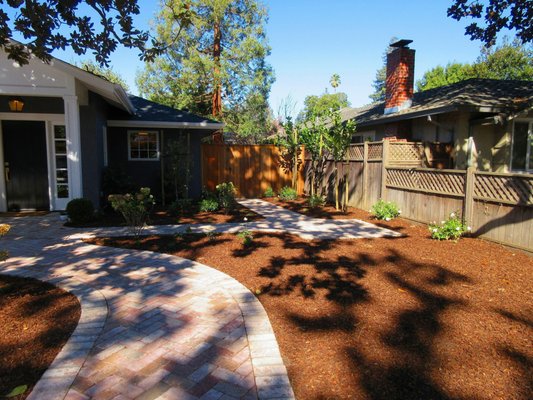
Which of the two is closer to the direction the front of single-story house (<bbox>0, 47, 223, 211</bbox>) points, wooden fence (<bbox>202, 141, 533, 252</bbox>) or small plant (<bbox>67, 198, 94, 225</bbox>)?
the small plant

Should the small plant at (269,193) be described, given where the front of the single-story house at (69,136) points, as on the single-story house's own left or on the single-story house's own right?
on the single-story house's own left

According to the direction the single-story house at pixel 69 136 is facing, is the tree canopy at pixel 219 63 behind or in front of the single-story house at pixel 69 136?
behind

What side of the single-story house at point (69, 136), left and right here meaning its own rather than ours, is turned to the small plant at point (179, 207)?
left

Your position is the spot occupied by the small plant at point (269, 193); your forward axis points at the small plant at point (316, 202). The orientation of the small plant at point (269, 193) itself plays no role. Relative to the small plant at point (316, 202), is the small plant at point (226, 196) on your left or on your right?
right

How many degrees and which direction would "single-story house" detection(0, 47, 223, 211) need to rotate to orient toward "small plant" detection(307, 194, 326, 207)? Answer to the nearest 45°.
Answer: approximately 90° to its left

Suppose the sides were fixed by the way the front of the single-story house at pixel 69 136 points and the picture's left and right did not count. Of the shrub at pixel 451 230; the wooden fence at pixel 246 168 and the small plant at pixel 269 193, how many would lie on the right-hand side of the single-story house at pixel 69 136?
0

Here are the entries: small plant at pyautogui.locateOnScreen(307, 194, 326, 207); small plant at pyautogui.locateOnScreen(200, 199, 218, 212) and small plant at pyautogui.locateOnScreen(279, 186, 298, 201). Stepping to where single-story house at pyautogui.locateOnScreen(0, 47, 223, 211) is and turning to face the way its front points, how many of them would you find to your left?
3

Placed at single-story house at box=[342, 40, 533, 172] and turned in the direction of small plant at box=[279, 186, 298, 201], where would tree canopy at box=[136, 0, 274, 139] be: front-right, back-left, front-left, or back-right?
front-right

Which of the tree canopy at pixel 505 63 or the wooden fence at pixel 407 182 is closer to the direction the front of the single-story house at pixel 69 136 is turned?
the wooden fence

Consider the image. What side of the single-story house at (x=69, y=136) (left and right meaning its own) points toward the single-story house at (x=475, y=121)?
left

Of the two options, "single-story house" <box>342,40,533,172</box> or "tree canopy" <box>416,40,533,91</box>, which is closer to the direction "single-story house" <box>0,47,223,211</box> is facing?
the single-story house

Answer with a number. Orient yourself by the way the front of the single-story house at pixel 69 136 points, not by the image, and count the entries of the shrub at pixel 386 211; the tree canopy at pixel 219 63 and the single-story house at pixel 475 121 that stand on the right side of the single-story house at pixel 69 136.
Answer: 0

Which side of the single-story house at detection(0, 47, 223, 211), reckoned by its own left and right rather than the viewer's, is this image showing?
front

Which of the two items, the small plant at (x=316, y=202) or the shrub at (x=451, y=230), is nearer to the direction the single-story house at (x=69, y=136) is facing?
the shrub

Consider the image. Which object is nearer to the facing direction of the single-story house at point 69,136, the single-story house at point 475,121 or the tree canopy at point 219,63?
the single-story house

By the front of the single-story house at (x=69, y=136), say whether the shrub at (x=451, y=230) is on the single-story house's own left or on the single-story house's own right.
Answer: on the single-story house's own left
